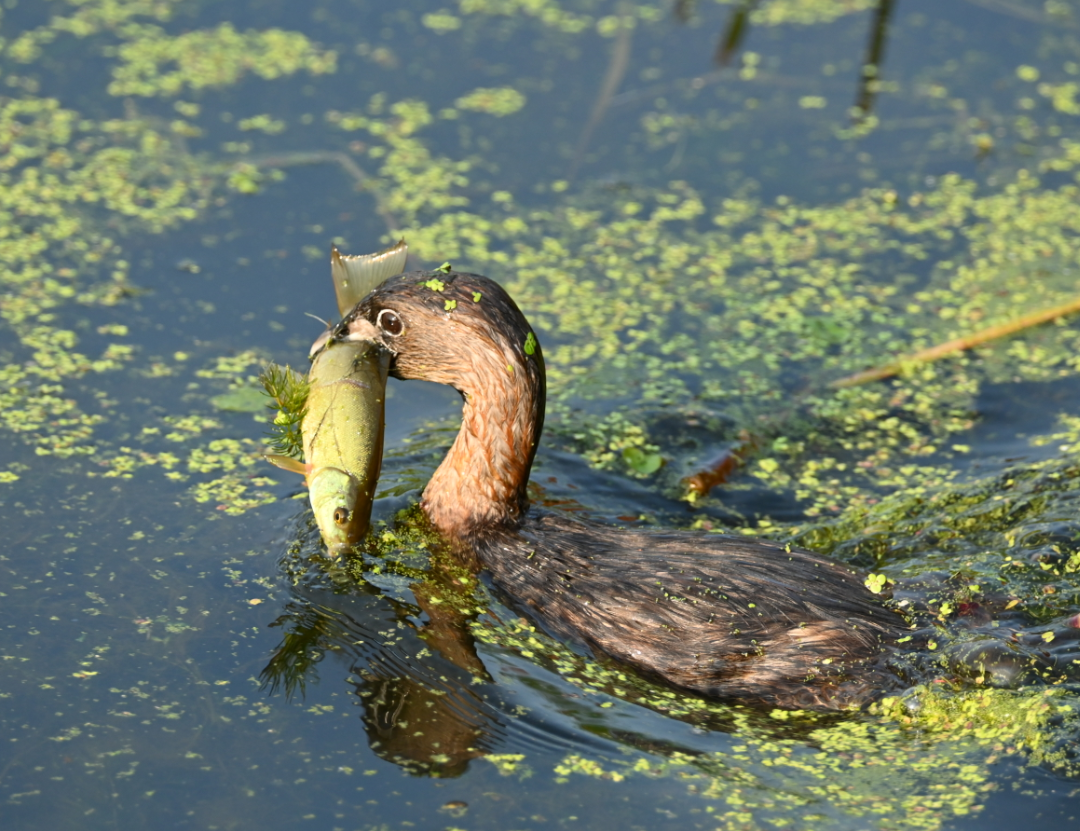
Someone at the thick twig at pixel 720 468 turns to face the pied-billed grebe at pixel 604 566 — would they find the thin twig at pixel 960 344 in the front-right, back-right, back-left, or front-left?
back-left

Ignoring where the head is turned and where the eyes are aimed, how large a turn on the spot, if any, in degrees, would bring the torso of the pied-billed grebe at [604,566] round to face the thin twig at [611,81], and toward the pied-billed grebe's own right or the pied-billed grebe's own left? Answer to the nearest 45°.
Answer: approximately 45° to the pied-billed grebe's own right

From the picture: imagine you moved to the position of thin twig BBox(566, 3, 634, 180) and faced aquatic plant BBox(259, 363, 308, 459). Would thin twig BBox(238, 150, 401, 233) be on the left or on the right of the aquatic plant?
right

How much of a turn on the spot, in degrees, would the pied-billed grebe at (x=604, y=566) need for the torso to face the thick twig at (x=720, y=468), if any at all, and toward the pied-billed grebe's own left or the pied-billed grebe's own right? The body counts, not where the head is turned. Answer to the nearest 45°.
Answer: approximately 45° to the pied-billed grebe's own right

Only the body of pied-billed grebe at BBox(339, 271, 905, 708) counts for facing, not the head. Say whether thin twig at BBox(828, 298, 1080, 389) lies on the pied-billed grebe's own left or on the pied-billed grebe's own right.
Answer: on the pied-billed grebe's own right

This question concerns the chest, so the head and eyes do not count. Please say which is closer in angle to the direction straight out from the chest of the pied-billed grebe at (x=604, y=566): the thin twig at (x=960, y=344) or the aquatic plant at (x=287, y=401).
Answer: the aquatic plant

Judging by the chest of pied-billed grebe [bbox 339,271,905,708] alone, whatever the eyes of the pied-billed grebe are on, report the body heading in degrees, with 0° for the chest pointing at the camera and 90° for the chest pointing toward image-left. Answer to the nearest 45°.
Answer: approximately 135°
